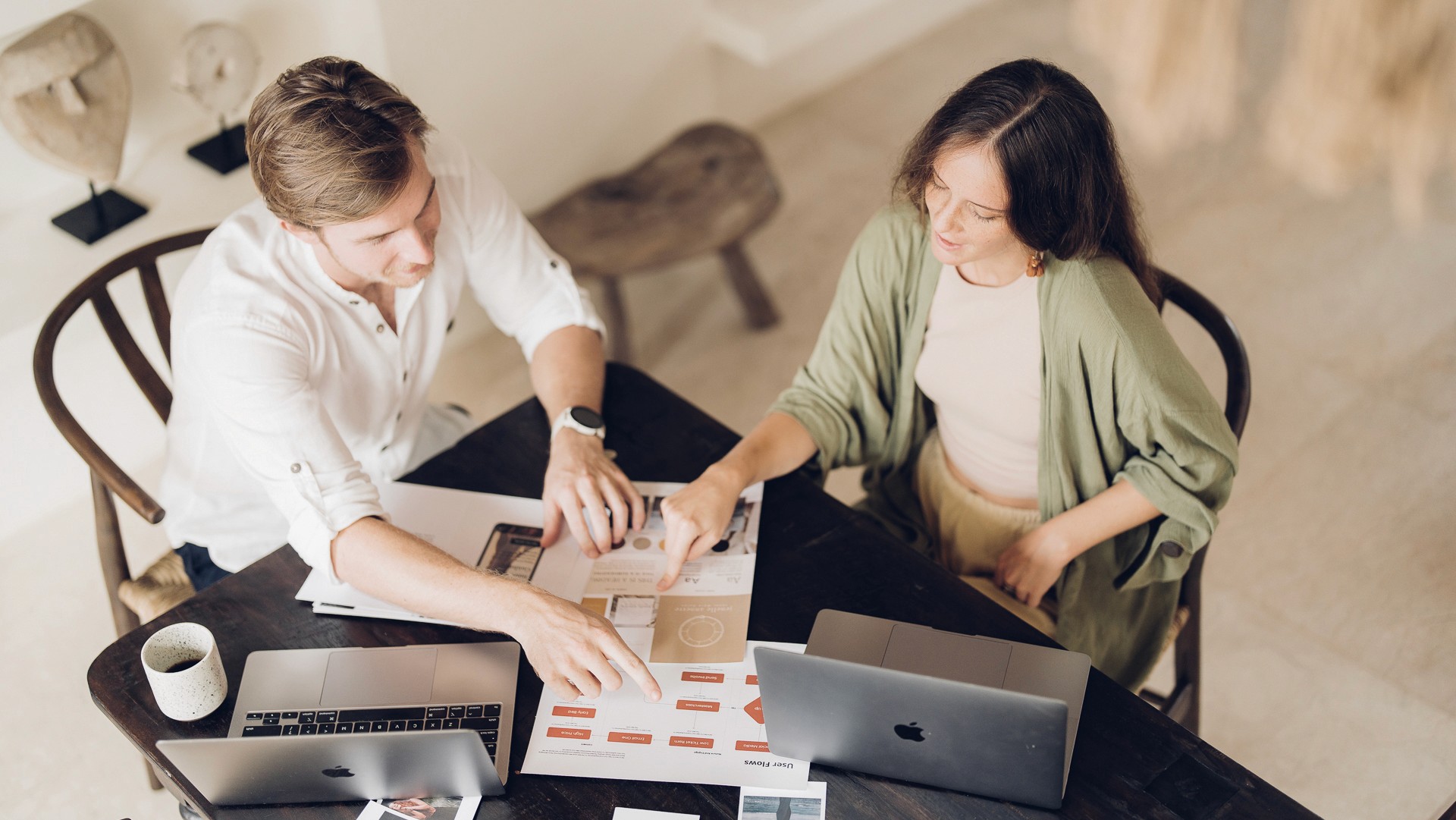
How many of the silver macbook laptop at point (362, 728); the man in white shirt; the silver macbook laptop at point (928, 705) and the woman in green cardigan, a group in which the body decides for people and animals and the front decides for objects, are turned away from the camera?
2

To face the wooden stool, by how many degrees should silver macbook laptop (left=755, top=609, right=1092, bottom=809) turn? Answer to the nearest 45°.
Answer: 0° — it already faces it

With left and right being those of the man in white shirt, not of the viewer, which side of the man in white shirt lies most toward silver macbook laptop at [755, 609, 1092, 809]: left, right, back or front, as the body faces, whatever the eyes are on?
front

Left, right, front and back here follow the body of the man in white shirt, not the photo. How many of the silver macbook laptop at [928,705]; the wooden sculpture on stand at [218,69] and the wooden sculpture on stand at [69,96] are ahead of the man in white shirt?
1

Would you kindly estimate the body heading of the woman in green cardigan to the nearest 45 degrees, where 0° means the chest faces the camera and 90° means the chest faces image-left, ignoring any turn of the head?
approximately 45°

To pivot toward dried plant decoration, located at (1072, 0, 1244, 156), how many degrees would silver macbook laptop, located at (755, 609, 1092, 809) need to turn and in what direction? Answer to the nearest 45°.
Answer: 0° — it already faces it

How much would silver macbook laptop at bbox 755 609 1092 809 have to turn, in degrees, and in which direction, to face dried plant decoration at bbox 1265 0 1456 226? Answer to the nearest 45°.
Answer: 0° — it already faces it

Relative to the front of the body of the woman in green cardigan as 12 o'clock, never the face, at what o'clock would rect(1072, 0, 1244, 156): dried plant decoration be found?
The dried plant decoration is roughly at 5 o'clock from the woman in green cardigan.

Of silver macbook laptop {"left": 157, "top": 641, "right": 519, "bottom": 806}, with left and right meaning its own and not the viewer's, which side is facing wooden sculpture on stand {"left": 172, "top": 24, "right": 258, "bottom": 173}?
front

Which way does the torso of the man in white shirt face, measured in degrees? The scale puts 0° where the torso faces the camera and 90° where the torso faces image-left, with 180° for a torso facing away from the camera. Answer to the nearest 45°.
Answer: approximately 315°

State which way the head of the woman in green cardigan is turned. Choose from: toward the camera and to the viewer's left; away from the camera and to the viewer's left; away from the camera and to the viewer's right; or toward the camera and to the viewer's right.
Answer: toward the camera and to the viewer's left

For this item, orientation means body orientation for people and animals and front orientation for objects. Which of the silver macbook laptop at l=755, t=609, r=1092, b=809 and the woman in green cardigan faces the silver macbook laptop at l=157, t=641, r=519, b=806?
the woman in green cardigan

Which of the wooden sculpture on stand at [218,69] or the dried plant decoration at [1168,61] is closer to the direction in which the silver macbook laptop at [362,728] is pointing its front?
the wooden sculpture on stand

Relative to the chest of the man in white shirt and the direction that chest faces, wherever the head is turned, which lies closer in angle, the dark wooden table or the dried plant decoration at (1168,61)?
the dark wooden table

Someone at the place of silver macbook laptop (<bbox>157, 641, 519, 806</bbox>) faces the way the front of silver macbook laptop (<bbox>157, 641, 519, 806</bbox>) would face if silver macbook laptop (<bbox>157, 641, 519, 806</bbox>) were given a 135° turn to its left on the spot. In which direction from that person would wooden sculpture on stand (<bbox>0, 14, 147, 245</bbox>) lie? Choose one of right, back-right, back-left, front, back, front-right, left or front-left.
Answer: back-right

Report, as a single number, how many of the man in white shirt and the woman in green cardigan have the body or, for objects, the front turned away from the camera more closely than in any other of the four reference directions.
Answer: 0

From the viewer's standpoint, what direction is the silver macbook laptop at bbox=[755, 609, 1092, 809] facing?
away from the camera

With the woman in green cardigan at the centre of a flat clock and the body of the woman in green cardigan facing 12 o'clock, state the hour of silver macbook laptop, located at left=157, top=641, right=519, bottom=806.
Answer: The silver macbook laptop is roughly at 12 o'clock from the woman in green cardigan.

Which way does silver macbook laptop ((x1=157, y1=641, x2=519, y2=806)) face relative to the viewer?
away from the camera
